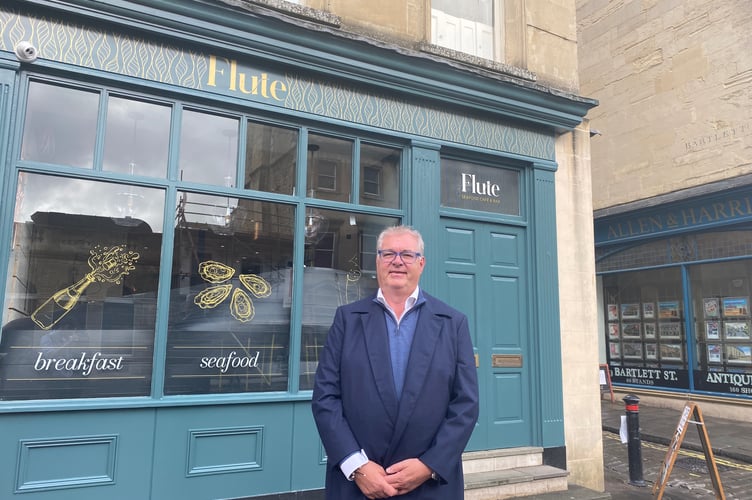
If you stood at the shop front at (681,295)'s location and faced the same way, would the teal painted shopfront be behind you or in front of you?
in front

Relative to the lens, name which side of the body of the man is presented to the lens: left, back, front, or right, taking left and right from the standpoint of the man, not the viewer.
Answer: front

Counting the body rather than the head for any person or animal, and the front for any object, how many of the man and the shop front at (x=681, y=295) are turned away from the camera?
0

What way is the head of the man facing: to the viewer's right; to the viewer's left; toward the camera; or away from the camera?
toward the camera

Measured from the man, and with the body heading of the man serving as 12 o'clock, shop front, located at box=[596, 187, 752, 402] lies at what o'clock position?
The shop front is roughly at 7 o'clock from the man.

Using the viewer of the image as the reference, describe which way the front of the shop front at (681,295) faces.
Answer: facing the viewer and to the left of the viewer
